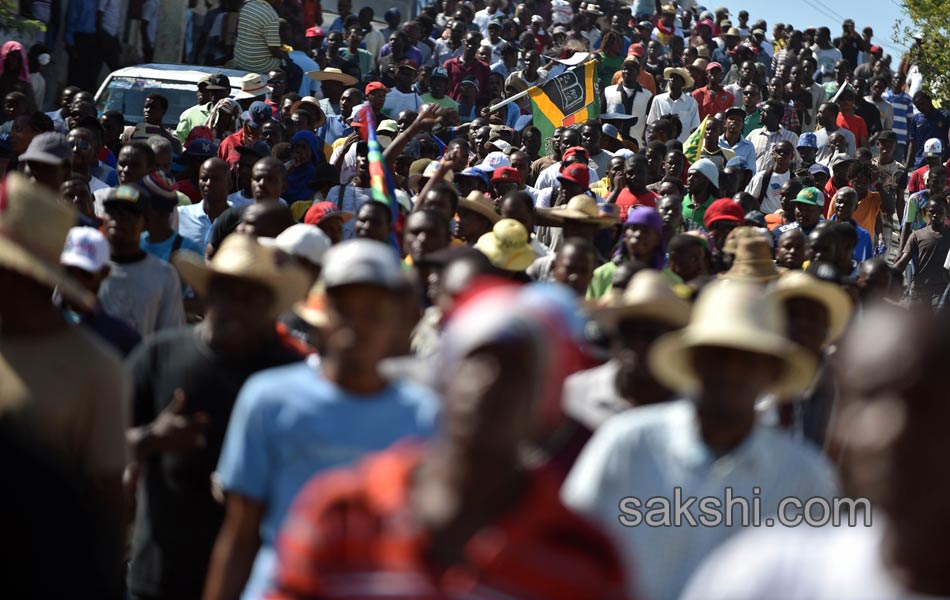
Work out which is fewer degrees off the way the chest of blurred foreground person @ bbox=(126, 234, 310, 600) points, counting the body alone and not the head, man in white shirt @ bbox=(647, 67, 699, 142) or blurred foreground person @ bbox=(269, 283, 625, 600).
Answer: the blurred foreground person

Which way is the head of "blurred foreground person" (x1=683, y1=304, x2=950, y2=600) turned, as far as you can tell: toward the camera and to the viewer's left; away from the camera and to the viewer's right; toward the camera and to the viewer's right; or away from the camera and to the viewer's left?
toward the camera and to the viewer's left

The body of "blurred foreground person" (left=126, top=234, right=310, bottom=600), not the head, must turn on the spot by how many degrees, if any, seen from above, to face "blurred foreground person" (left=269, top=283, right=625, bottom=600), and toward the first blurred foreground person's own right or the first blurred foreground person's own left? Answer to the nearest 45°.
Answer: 0° — they already face them

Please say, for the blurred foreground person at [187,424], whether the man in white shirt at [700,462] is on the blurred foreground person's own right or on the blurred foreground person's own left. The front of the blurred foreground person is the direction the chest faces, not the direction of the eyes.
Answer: on the blurred foreground person's own left

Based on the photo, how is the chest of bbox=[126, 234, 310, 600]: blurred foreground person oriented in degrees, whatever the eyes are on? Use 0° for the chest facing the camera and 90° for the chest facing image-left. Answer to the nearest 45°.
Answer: approximately 0°

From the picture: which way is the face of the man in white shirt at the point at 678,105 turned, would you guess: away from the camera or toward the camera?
toward the camera

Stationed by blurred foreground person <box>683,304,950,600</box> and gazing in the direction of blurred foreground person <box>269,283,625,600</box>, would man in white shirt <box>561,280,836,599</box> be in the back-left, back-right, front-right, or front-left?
front-right

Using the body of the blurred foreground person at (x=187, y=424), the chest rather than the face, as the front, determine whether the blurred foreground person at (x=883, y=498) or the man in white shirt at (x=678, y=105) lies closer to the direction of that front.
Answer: the blurred foreground person

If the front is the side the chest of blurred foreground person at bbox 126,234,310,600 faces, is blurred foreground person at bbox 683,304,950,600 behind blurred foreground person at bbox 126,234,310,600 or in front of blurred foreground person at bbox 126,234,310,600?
in front

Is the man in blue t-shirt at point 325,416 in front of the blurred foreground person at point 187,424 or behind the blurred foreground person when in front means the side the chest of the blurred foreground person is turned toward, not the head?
in front

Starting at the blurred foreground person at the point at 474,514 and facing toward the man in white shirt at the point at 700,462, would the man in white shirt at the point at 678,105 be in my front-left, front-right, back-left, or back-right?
front-left

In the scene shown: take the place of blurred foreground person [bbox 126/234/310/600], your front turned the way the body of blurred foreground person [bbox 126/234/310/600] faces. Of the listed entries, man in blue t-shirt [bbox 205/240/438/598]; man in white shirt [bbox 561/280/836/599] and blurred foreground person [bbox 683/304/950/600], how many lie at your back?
0

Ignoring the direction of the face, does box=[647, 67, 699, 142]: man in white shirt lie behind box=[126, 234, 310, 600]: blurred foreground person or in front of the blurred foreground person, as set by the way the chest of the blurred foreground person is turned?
behind

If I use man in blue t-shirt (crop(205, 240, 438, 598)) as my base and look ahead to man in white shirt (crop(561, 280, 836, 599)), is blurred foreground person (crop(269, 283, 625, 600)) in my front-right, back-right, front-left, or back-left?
front-right
